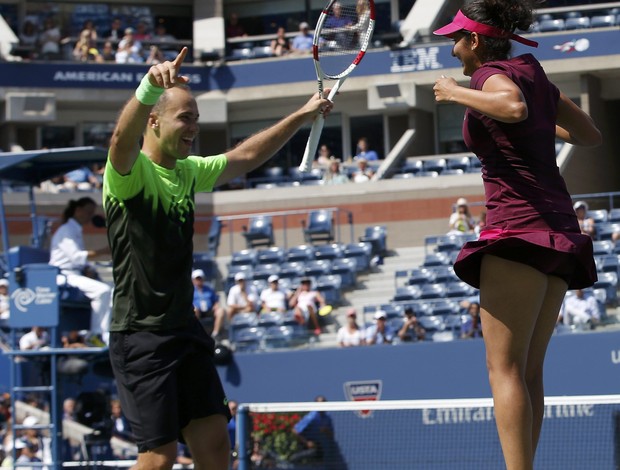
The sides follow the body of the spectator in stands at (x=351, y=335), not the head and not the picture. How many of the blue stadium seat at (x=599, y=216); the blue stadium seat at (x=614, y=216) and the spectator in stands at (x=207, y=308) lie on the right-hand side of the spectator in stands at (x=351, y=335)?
1

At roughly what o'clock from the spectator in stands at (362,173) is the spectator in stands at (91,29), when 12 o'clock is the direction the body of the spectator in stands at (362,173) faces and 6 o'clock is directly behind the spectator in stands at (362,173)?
the spectator in stands at (91,29) is roughly at 4 o'clock from the spectator in stands at (362,173).

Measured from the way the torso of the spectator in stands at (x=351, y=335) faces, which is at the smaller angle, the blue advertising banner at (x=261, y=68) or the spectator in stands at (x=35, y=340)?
the spectator in stands

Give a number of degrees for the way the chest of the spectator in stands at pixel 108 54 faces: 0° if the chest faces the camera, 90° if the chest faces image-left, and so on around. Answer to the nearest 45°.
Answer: approximately 0°

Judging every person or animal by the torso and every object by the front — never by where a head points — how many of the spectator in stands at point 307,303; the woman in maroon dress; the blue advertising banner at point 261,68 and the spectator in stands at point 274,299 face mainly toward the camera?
3

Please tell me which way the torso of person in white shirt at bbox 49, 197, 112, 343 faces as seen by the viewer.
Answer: to the viewer's right

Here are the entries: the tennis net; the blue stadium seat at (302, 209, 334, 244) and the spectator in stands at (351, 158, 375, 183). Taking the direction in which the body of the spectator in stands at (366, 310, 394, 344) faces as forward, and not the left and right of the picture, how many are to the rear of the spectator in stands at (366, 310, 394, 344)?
2

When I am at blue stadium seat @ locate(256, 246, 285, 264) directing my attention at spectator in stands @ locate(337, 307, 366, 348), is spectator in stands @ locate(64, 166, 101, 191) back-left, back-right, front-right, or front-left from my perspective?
back-right

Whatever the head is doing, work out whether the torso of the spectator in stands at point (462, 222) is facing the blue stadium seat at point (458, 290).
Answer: yes

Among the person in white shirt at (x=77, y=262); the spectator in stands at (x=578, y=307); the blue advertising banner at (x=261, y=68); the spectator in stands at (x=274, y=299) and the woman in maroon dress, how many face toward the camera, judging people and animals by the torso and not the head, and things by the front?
3
